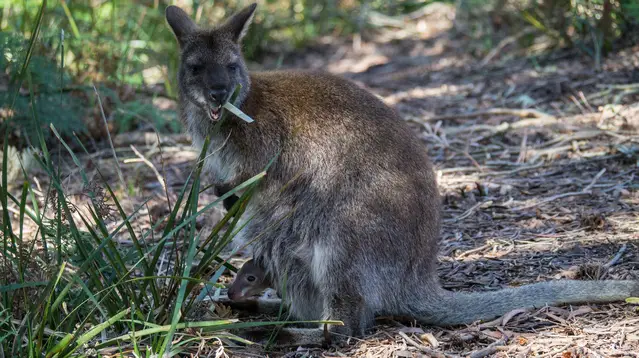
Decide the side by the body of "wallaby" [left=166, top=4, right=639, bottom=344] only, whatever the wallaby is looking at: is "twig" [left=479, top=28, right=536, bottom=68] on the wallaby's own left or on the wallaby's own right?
on the wallaby's own right

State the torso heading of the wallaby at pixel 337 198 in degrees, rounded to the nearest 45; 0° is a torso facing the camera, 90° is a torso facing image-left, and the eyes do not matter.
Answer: approximately 90°

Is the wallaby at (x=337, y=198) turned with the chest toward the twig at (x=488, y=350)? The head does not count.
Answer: no

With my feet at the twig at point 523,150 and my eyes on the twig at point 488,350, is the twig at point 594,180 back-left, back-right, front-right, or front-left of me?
front-left

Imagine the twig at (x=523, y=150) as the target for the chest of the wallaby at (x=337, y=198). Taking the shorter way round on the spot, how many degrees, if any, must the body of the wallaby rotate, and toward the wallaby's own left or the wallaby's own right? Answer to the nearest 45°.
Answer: approximately 135° to the wallaby's own right

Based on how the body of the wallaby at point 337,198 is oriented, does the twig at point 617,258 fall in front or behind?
behind

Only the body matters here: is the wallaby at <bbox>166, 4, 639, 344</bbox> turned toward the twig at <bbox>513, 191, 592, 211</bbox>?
no

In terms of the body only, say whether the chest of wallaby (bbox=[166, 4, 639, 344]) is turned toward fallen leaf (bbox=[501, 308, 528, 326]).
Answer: no

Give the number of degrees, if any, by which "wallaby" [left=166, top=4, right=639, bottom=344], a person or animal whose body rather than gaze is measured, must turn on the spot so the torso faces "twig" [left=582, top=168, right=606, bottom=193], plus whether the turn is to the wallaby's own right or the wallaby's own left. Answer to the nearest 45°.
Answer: approximately 135° to the wallaby's own right

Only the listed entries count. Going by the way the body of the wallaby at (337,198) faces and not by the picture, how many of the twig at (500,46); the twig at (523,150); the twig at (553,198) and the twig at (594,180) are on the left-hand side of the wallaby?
0

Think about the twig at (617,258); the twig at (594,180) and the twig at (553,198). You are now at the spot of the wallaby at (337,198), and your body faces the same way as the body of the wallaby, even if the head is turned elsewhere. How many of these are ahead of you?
0

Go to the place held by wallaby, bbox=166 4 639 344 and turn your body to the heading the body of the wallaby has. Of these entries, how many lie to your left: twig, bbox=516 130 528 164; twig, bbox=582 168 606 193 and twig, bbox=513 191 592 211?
0
